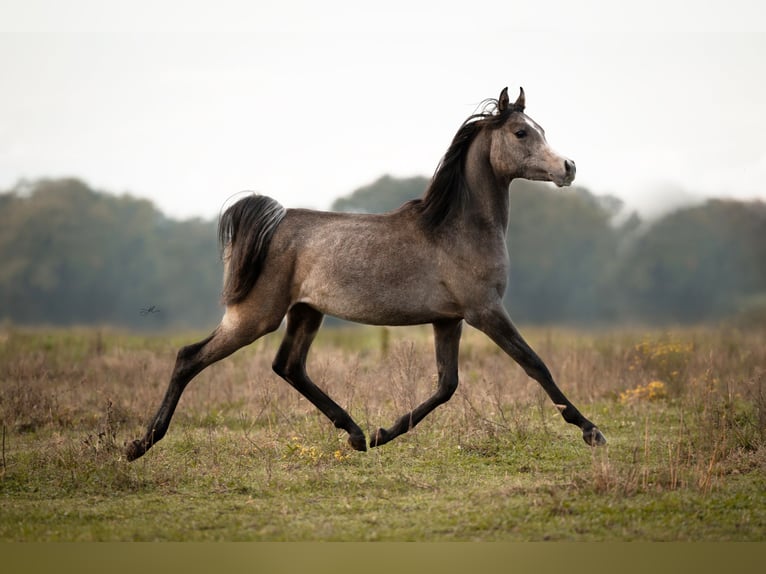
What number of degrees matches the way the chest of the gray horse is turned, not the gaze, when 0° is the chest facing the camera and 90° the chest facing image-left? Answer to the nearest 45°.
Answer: approximately 270°
